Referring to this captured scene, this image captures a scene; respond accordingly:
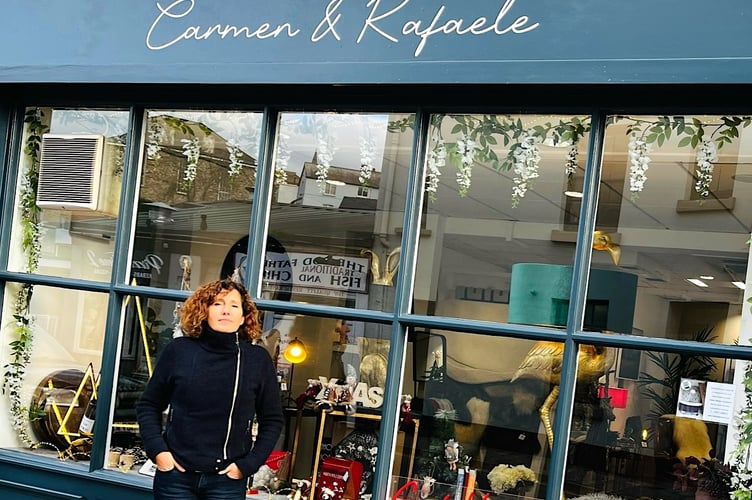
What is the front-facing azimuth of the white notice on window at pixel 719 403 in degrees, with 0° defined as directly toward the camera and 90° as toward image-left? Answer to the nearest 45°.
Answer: approximately 0°

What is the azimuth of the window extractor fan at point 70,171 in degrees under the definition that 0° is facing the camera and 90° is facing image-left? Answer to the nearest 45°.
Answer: approximately 0°
